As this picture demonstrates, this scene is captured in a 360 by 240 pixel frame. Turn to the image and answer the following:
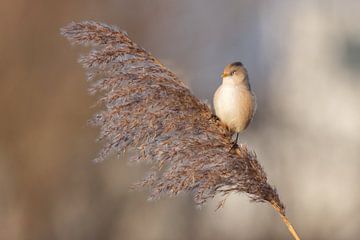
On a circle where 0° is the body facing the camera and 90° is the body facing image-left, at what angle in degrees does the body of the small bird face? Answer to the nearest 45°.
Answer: approximately 45°
